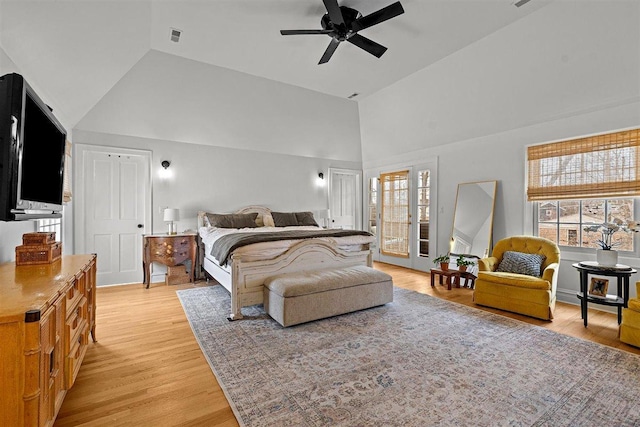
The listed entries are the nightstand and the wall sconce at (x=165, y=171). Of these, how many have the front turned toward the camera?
2

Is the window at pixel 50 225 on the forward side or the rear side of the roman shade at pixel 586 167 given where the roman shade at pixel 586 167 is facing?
on the forward side

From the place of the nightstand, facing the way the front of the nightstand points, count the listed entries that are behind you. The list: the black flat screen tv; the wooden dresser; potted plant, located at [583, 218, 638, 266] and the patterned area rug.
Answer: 0

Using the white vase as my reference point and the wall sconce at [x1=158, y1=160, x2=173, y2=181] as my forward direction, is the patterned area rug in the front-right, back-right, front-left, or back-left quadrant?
front-left

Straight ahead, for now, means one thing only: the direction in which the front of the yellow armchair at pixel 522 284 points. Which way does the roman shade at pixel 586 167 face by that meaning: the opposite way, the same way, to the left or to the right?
the same way

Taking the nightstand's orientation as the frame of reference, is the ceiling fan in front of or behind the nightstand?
in front

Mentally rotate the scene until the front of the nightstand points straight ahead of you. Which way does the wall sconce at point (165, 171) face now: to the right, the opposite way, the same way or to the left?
the same way

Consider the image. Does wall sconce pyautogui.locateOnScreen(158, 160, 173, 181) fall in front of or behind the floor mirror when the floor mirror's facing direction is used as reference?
in front

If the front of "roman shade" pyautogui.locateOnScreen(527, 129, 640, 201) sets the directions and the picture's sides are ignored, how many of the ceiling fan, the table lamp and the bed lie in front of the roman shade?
3

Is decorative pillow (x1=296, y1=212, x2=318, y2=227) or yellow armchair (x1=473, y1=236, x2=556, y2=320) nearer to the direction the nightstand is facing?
the yellow armchair

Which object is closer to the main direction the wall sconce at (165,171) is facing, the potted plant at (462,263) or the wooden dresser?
the wooden dresser

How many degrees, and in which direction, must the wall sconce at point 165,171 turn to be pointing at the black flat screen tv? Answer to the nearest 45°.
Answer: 0° — it already faces it

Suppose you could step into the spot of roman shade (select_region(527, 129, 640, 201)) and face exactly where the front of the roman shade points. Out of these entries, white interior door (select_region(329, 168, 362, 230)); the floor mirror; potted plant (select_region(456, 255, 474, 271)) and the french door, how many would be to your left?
0

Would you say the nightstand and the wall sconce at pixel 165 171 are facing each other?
no

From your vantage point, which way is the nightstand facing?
toward the camera

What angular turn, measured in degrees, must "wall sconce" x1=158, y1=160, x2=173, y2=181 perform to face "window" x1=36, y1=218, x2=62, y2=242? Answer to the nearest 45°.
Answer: approximately 45° to its right

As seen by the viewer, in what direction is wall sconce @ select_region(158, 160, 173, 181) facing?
toward the camera

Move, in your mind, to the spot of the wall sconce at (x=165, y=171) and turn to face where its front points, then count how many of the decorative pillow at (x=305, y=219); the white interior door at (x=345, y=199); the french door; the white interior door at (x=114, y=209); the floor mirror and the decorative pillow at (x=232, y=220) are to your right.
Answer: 1

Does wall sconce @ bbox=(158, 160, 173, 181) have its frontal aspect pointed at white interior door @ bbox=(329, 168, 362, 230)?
no
